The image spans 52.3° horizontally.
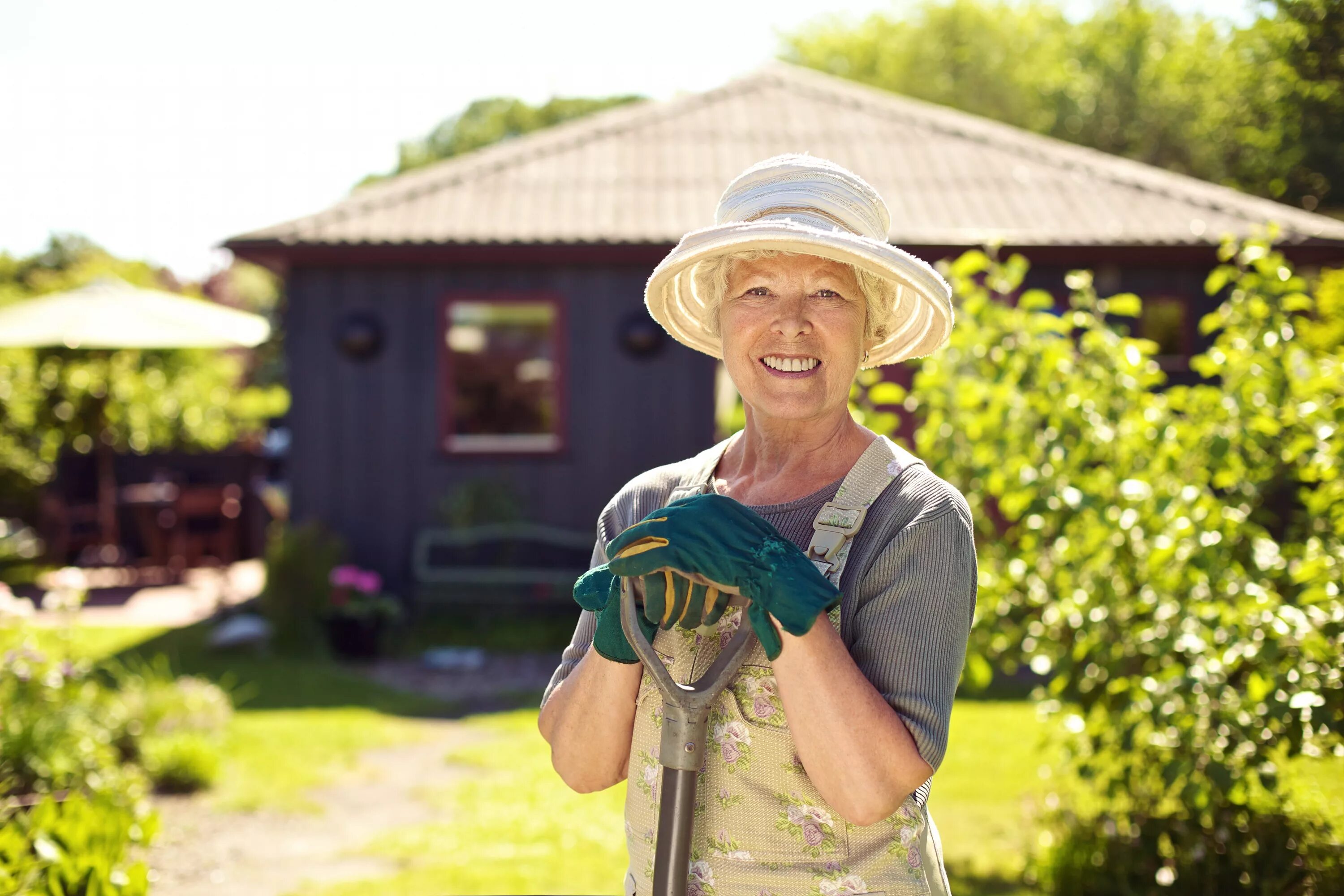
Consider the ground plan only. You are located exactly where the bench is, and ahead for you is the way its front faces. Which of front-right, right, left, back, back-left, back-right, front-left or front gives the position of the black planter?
front-right

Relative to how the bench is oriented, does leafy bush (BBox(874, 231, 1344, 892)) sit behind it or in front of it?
in front

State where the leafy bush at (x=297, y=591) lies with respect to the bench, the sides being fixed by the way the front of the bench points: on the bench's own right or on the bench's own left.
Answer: on the bench's own right

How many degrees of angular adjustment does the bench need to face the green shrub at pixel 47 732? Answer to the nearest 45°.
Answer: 0° — it already faces it

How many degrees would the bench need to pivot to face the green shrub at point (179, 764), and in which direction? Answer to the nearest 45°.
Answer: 0° — it already faces it

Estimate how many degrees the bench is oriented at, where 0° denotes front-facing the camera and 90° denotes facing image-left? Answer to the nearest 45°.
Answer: approximately 0°

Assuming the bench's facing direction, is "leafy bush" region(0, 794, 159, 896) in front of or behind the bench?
in front

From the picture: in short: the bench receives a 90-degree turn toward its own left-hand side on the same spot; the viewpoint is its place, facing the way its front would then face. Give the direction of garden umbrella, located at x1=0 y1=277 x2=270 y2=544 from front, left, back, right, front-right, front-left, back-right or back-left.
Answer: back
